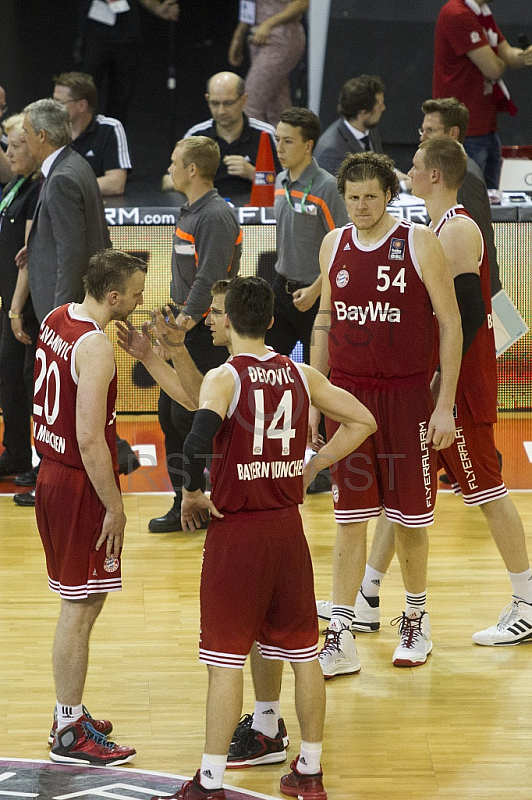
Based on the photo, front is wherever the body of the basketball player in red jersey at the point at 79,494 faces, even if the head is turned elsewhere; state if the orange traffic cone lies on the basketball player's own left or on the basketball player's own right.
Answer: on the basketball player's own left

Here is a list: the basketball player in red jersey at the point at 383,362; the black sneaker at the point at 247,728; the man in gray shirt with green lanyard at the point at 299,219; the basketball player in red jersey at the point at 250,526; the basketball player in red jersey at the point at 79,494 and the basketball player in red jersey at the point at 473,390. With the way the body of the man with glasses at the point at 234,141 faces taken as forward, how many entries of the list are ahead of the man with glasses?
6

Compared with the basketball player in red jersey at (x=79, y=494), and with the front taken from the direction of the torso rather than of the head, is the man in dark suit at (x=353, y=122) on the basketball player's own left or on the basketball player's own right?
on the basketball player's own left

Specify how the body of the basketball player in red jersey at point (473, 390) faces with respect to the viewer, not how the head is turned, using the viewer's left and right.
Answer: facing to the left of the viewer

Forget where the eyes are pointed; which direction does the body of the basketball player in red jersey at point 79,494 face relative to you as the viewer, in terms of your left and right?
facing to the right of the viewer

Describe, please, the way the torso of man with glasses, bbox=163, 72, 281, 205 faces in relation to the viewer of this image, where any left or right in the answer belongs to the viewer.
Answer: facing the viewer

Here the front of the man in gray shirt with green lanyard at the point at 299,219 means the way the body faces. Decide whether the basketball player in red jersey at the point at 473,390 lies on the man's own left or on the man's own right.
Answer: on the man's own left

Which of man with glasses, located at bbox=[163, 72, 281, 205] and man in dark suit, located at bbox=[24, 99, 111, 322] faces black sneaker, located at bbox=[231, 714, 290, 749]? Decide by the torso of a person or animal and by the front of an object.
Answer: the man with glasses
